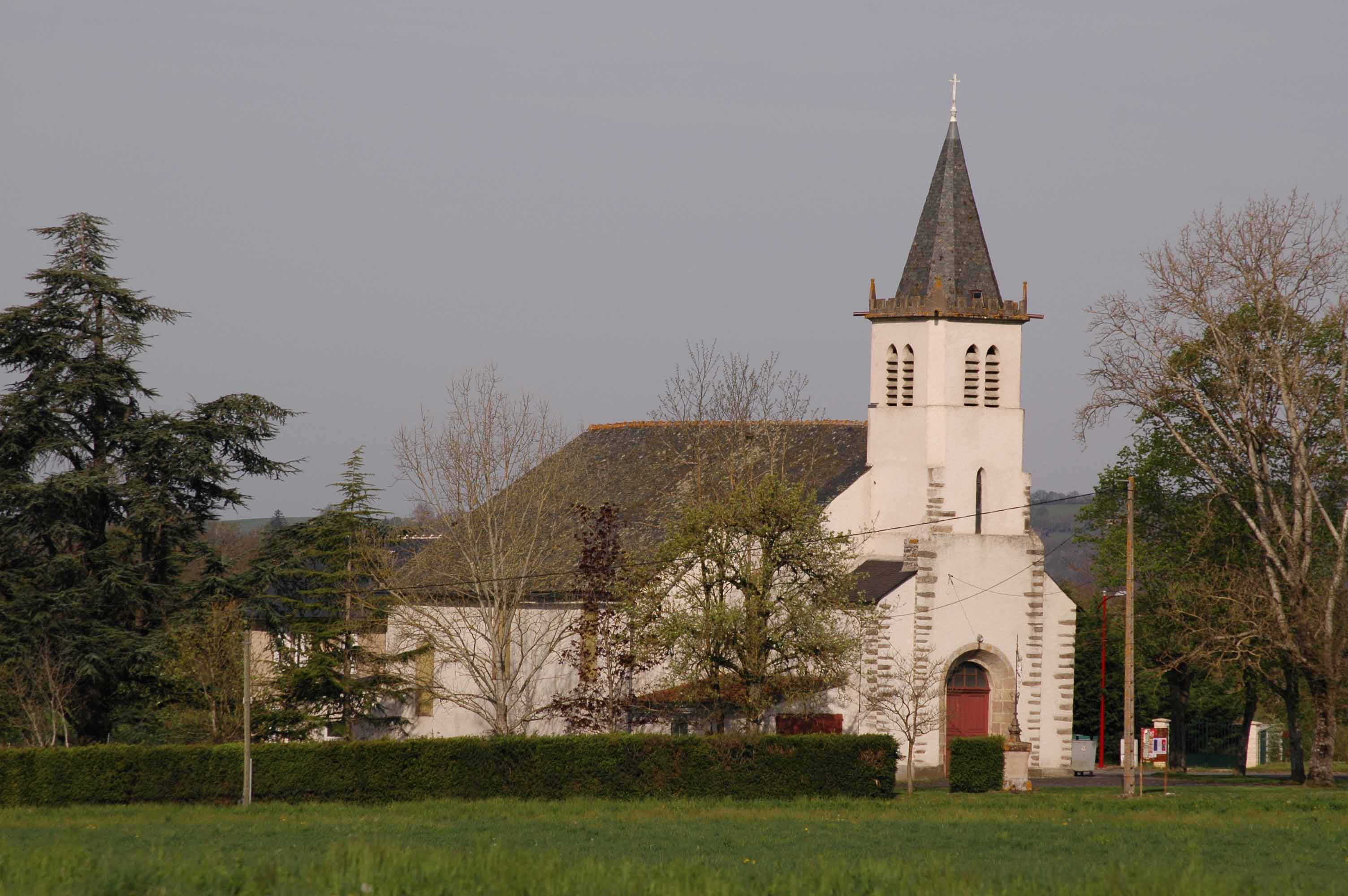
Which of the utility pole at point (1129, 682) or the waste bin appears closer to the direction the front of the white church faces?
the utility pole

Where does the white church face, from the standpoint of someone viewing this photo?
facing the viewer and to the right of the viewer

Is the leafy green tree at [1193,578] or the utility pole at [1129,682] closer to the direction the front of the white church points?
the utility pole

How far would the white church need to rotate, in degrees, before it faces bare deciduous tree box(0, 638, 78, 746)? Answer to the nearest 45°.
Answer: approximately 135° to its right

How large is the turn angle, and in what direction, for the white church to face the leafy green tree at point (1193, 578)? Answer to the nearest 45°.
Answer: approximately 90° to its left

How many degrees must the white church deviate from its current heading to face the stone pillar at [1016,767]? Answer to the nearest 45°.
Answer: approximately 45° to its right
